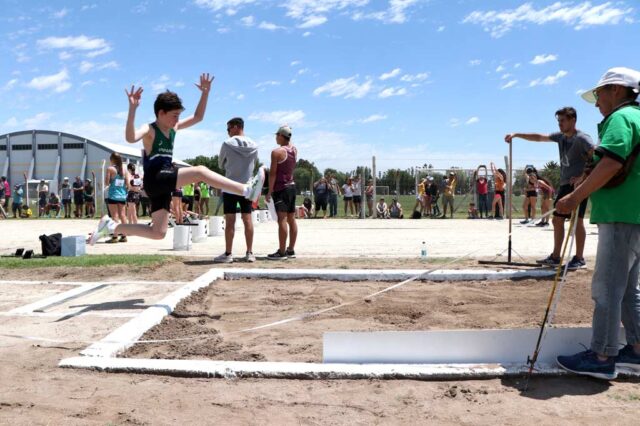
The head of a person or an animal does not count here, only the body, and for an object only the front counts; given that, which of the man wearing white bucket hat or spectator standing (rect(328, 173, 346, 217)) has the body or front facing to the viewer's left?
the man wearing white bucket hat

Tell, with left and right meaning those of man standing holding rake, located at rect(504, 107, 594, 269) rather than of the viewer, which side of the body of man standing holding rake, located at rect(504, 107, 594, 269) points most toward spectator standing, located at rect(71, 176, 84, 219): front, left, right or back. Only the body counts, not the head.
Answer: right

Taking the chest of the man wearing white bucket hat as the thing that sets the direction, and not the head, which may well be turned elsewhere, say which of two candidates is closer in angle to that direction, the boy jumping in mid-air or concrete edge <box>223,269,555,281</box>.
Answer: the boy jumping in mid-air

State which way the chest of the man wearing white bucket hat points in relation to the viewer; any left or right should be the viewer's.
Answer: facing to the left of the viewer

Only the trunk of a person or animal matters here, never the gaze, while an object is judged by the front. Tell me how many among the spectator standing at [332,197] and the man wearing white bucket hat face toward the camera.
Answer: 1

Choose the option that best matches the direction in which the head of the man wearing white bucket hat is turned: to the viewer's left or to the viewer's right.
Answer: to the viewer's left
